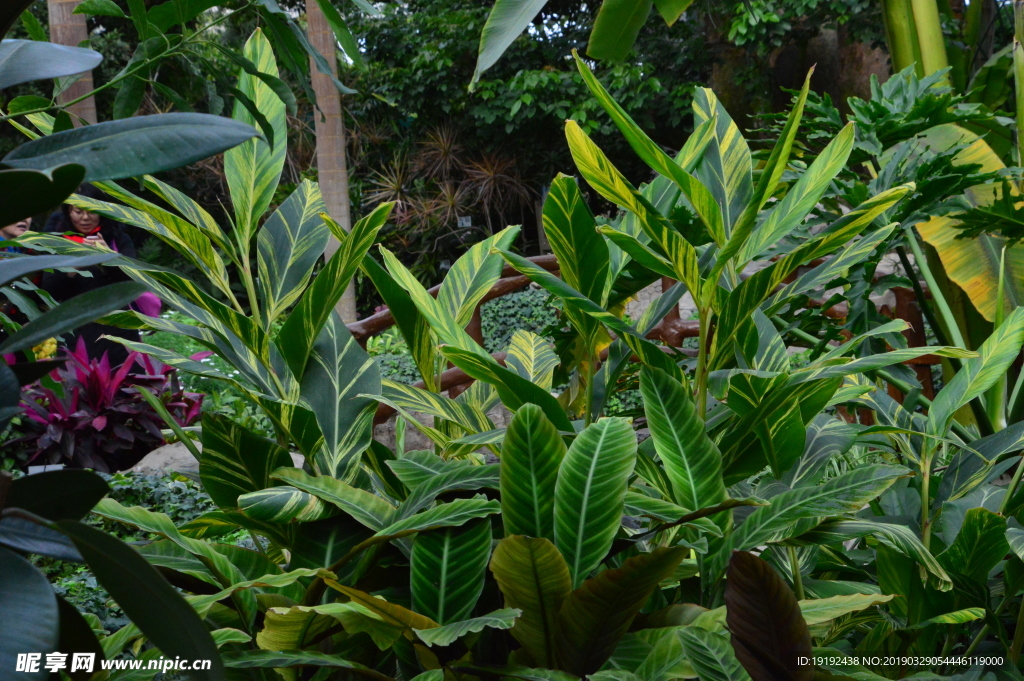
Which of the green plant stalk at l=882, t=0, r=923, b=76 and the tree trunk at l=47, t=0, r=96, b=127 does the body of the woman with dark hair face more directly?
the green plant stalk

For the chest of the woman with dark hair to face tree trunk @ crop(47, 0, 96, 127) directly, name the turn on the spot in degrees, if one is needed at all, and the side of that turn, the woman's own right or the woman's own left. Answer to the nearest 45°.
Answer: approximately 180°

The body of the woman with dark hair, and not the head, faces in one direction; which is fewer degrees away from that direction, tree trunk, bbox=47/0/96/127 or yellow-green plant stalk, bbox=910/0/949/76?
the yellow-green plant stalk

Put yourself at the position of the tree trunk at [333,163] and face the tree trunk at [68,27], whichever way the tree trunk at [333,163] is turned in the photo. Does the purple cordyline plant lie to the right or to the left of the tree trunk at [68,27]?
left

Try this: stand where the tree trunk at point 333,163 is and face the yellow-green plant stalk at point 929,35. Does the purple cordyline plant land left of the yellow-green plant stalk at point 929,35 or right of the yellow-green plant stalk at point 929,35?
right

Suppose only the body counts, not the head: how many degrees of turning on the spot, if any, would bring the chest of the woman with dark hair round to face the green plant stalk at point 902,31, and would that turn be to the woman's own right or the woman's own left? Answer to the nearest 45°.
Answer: approximately 45° to the woman's own left
